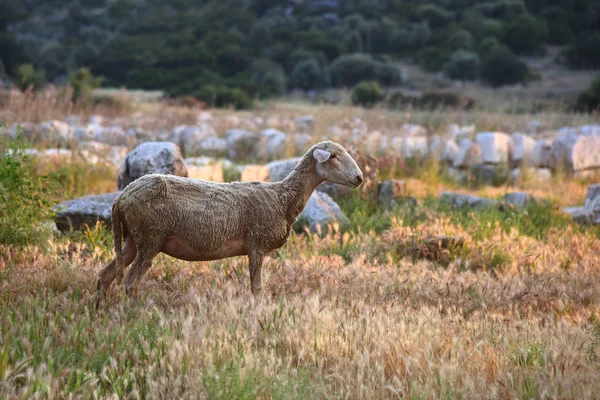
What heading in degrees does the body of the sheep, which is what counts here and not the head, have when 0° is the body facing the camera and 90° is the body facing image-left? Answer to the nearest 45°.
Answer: approximately 270°

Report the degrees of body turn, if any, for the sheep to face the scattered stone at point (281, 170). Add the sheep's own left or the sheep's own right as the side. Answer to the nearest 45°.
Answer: approximately 90° to the sheep's own left

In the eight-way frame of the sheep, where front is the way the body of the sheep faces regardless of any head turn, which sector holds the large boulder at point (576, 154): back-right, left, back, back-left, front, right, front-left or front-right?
front-left

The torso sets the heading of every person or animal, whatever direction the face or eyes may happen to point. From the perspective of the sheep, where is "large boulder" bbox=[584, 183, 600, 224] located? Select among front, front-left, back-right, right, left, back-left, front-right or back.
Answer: front-left

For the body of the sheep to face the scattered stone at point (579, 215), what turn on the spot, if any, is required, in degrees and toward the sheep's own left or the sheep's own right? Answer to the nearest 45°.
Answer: approximately 45° to the sheep's own left

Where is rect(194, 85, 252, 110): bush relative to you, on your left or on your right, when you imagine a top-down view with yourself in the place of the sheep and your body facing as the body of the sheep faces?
on your left

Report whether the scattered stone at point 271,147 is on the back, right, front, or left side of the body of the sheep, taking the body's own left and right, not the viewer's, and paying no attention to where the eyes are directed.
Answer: left

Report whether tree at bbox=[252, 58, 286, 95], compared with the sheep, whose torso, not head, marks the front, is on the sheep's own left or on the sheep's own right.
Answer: on the sheep's own left

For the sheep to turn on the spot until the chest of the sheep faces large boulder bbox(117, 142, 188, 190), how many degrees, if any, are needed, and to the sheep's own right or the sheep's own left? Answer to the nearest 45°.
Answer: approximately 90° to the sheep's own left

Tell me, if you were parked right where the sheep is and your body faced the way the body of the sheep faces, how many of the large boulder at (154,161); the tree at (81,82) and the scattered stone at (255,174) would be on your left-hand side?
3

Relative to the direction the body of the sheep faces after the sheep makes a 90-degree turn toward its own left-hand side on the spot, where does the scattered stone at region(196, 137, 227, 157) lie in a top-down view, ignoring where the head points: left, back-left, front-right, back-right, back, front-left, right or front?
front
